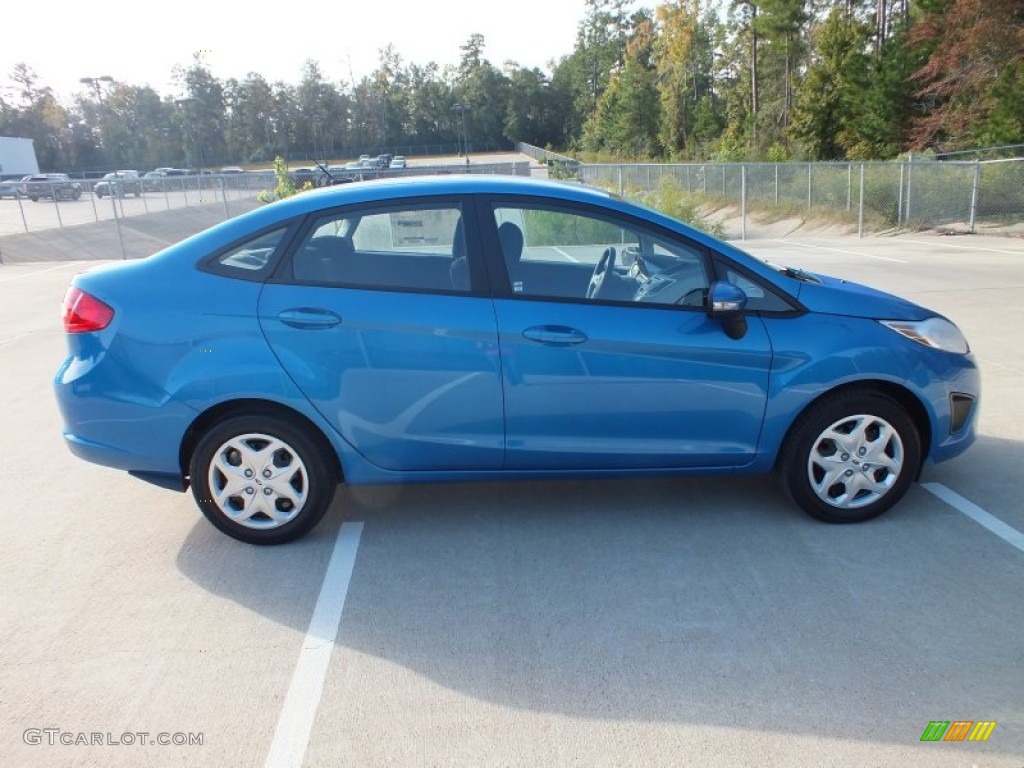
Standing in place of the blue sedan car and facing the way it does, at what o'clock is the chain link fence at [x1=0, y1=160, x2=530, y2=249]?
The chain link fence is roughly at 8 o'clock from the blue sedan car.

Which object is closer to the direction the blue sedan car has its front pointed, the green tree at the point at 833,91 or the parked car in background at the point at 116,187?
the green tree

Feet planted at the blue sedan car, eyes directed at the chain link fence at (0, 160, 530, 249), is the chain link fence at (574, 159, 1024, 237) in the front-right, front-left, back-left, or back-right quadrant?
front-right

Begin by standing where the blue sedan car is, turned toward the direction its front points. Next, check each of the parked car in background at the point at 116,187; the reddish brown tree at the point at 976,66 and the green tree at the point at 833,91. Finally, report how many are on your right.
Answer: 0

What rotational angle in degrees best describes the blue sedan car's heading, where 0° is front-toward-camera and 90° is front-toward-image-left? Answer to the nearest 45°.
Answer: approximately 270°

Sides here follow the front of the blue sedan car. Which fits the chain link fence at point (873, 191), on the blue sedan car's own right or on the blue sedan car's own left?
on the blue sedan car's own left

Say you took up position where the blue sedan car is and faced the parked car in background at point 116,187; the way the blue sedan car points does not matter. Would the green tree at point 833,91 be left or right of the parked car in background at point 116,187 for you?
right

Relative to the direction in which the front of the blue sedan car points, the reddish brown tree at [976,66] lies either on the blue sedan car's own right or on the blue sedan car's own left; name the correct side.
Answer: on the blue sedan car's own left

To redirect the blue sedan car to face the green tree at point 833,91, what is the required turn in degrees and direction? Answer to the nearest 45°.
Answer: approximately 45° to its left

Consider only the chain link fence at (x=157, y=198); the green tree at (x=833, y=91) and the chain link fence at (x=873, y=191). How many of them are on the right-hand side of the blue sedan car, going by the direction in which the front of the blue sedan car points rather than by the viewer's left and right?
0

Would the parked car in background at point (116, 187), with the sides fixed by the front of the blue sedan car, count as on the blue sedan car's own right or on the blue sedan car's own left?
on the blue sedan car's own left

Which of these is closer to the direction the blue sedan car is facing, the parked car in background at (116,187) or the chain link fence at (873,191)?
the chain link fence
